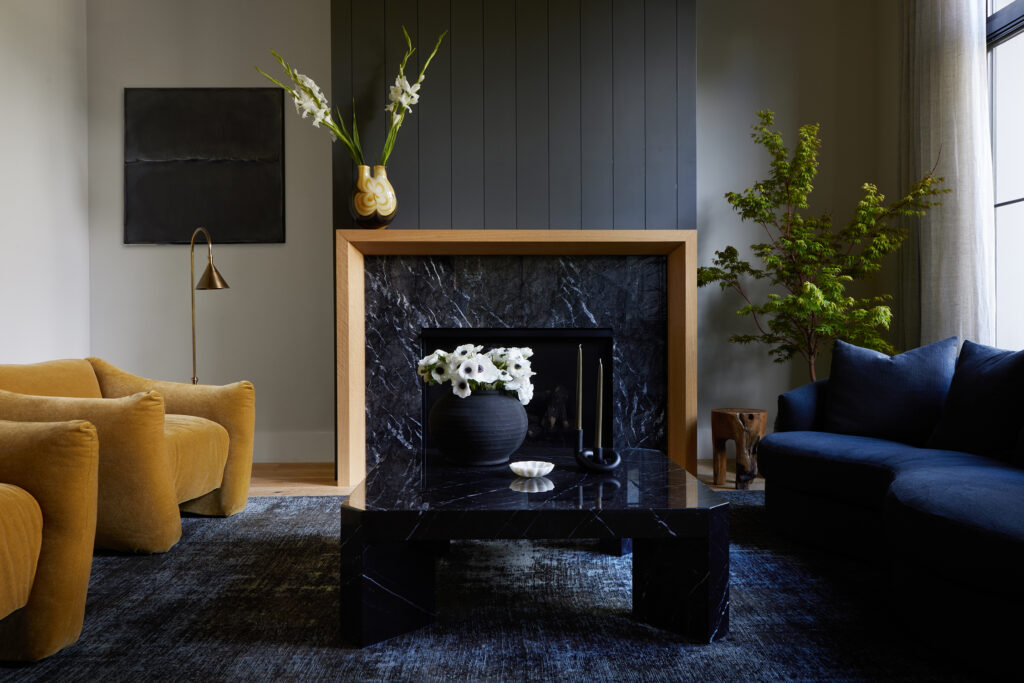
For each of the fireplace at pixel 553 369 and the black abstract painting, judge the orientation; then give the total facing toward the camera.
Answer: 2

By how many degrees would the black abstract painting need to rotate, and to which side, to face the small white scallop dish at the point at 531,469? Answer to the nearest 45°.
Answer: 0° — it already faces it

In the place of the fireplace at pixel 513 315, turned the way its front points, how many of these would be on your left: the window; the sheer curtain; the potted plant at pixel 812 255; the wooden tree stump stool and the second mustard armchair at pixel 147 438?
4

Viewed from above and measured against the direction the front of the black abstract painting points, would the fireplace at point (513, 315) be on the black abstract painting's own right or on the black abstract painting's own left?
on the black abstract painting's own left

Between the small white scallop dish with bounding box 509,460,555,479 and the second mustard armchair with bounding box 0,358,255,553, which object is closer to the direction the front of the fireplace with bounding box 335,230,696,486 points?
the small white scallop dish

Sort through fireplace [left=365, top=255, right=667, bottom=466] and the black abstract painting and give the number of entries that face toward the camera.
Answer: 2

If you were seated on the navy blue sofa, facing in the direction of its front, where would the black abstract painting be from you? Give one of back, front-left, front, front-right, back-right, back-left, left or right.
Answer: front-right

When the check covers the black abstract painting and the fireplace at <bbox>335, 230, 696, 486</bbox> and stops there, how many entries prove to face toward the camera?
2

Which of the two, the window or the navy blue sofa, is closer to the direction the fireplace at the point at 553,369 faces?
the navy blue sofa

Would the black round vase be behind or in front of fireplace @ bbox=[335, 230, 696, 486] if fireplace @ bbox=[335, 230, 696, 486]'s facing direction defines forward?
in front
